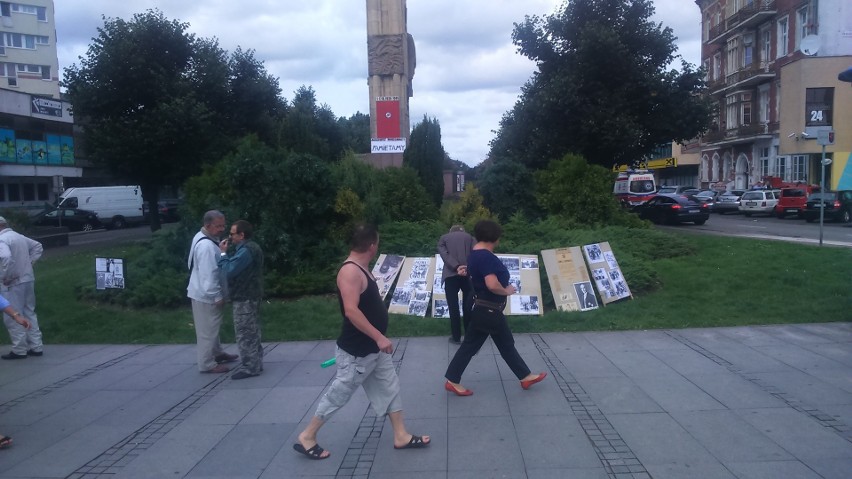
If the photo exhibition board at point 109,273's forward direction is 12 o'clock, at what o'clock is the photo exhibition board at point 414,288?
the photo exhibition board at point 414,288 is roughly at 10 o'clock from the photo exhibition board at point 109,273.

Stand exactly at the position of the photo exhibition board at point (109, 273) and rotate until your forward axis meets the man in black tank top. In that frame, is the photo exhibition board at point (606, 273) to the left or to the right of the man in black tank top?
left

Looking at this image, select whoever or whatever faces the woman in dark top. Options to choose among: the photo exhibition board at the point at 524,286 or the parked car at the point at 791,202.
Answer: the photo exhibition board

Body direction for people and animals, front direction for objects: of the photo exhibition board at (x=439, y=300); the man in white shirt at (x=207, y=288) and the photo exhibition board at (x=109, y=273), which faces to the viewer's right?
the man in white shirt

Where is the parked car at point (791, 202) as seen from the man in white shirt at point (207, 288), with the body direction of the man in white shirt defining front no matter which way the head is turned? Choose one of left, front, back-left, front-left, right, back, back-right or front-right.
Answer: front-left

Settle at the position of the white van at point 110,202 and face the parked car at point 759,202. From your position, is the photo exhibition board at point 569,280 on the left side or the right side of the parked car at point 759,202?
right

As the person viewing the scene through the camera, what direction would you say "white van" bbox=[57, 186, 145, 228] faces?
facing to the left of the viewer

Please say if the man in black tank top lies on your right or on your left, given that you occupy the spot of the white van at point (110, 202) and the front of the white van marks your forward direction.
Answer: on your left
